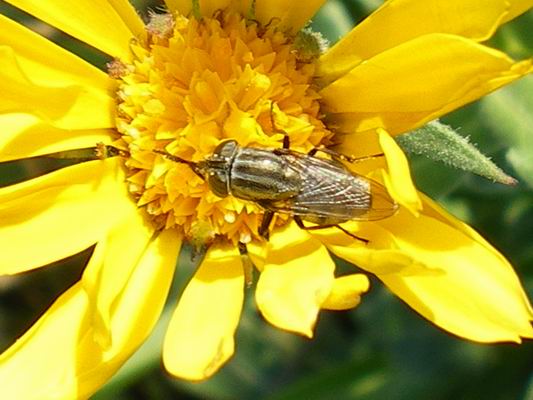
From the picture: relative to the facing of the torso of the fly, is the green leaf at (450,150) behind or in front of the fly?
behind

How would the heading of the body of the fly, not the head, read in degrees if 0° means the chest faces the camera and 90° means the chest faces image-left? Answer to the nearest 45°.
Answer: approximately 90°

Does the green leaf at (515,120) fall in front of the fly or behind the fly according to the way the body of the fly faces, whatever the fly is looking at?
behind
